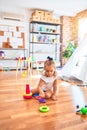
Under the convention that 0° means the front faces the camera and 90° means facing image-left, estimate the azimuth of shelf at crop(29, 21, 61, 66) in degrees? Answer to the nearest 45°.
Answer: approximately 0°

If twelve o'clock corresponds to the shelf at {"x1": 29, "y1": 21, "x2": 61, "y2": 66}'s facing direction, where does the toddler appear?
The toddler is roughly at 12 o'clock from the shelf.

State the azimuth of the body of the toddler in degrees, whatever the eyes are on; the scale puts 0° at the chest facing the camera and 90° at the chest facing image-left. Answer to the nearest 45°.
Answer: approximately 0°

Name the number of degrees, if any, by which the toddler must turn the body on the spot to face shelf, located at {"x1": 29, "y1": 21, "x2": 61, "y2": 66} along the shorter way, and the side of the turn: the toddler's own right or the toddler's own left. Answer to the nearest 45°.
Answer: approximately 180°

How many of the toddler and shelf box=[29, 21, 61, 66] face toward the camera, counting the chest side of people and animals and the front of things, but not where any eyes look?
2
